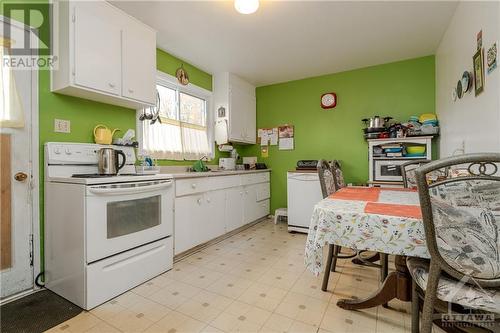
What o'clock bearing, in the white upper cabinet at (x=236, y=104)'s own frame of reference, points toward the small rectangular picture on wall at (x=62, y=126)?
The small rectangular picture on wall is roughly at 3 o'clock from the white upper cabinet.

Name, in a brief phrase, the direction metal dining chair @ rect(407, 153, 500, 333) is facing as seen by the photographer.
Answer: facing away from the viewer and to the left of the viewer

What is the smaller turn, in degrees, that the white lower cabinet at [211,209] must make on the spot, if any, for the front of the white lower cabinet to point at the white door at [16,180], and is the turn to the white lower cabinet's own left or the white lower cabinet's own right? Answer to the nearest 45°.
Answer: approximately 90° to the white lower cabinet's own right

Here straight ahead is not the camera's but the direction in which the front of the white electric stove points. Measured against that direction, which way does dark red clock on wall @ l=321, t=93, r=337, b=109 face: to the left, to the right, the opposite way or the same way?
to the right

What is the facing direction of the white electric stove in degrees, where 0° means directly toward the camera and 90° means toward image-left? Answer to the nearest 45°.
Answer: approximately 315°

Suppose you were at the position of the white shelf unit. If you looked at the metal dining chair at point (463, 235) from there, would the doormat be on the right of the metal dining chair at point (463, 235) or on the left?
right

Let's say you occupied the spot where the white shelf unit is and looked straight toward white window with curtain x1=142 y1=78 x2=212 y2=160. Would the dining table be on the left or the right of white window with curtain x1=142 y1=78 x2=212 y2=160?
left

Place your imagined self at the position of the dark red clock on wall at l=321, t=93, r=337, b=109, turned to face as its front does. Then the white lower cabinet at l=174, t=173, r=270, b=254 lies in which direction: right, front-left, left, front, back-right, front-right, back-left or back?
front-right

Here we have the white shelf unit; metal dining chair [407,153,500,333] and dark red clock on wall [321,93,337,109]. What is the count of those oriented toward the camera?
2

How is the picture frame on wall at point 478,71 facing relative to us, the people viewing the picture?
facing to the left of the viewer

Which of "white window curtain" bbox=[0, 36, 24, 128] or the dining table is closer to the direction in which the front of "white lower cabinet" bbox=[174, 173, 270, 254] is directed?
the dining table
